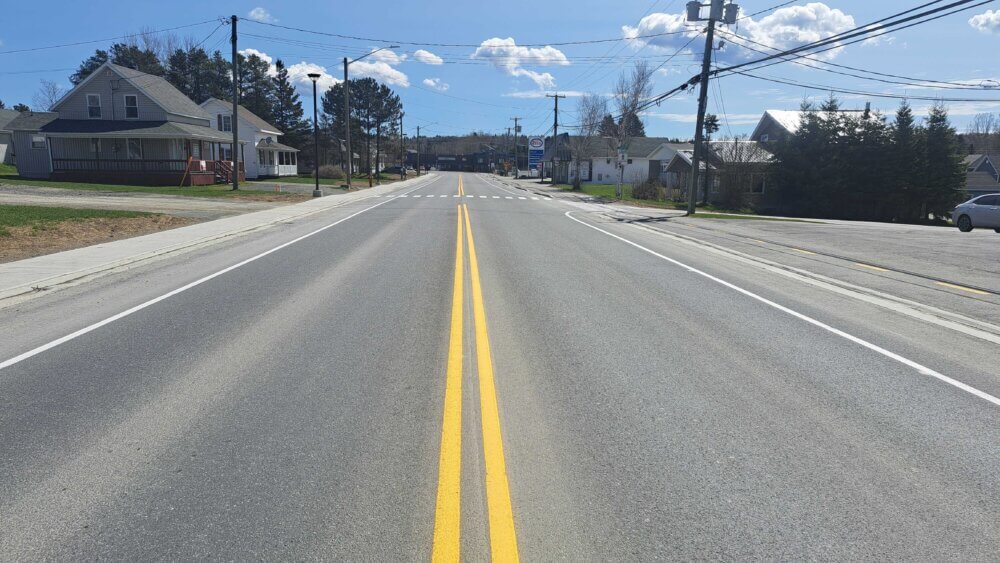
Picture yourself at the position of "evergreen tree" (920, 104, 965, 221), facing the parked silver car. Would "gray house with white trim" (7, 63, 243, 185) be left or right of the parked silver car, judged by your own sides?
right

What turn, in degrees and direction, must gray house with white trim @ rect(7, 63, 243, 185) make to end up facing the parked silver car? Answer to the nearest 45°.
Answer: approximately 45° to its left

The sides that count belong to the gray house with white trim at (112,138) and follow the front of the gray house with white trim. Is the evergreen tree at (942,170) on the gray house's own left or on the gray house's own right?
on the gray house's own left
